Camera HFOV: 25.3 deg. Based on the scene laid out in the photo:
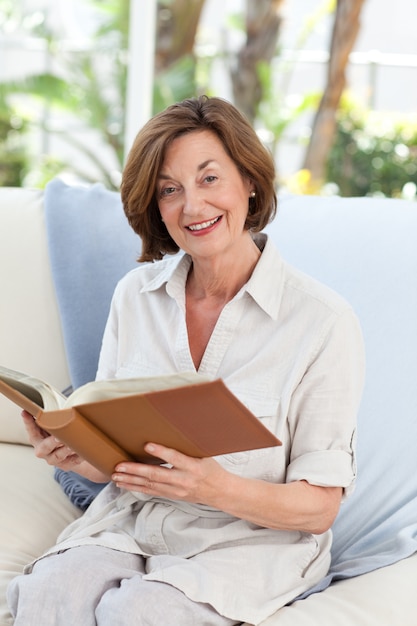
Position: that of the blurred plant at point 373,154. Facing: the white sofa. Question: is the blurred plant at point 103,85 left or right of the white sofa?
right

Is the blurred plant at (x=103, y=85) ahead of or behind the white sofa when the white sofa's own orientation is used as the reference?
behind

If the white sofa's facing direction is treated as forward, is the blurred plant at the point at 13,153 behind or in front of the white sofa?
behind

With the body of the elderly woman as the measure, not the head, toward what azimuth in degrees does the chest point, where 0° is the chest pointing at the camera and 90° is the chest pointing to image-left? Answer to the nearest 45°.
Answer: approximately 45°

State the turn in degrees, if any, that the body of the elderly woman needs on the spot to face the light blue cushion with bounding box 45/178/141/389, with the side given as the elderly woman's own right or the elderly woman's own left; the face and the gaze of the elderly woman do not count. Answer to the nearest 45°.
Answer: approximately 90° to the elderly woman's own right

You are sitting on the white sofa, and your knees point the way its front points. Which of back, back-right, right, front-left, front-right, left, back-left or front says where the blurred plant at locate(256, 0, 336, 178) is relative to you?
back

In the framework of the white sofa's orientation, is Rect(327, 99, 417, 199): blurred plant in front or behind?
behind
